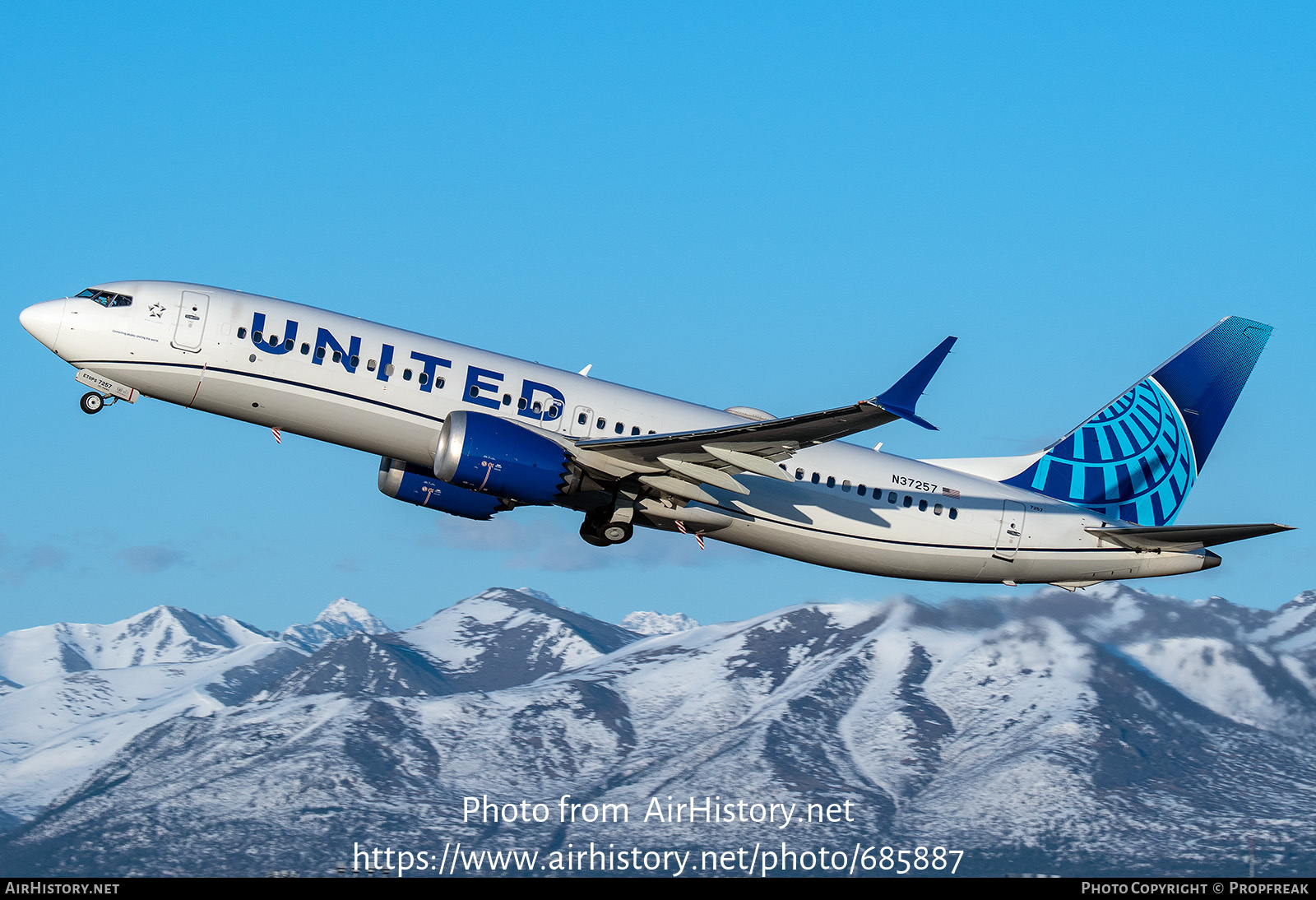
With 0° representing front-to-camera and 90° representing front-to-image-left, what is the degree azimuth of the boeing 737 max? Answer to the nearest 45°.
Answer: approximately 90°
